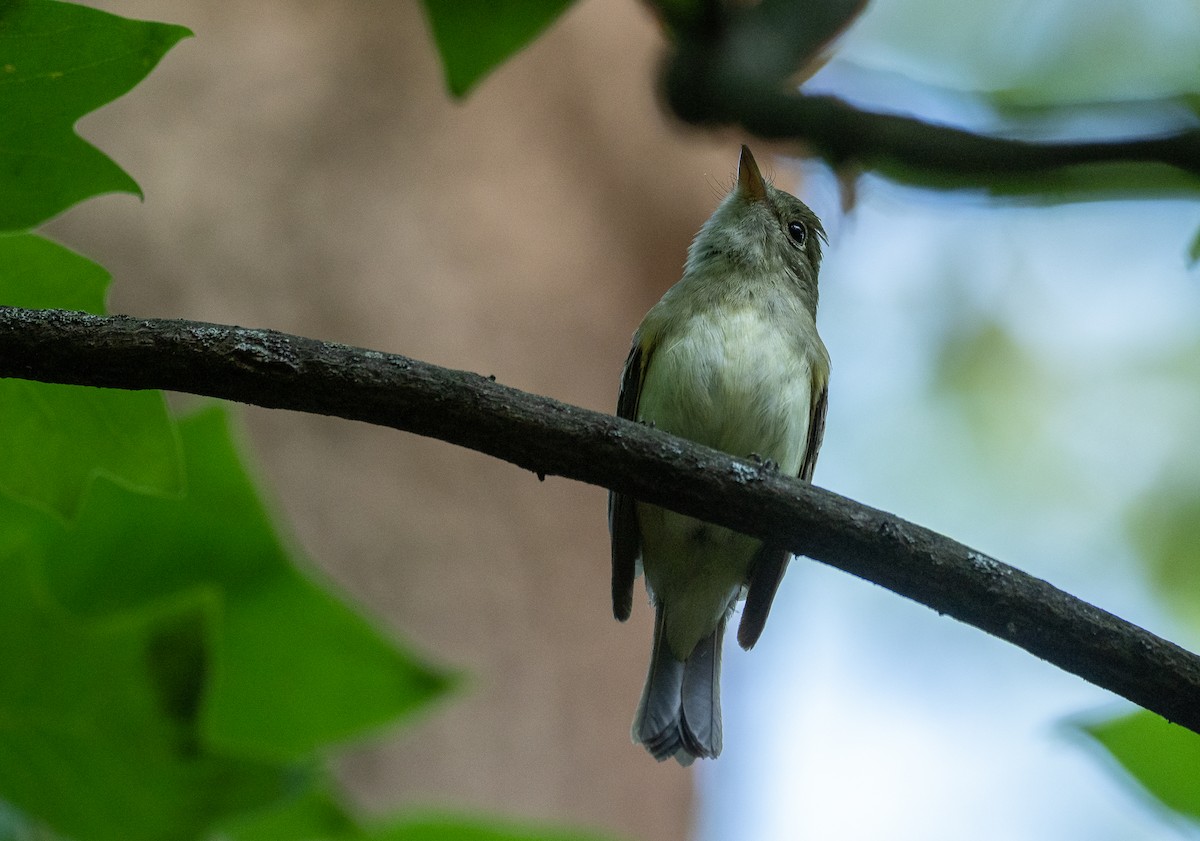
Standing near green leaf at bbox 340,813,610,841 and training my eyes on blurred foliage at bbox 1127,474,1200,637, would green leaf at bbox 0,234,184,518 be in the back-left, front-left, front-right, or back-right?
back-left

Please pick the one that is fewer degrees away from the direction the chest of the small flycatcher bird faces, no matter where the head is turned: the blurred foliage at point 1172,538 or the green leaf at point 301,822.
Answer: the green leaf

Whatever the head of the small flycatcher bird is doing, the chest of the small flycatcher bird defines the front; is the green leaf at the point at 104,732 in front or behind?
in front

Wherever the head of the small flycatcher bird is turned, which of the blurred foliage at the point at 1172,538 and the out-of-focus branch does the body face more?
the out-of-focus branch

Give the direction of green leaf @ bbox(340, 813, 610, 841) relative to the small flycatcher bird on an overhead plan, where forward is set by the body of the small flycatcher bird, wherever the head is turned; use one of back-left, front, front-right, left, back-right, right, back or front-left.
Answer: front

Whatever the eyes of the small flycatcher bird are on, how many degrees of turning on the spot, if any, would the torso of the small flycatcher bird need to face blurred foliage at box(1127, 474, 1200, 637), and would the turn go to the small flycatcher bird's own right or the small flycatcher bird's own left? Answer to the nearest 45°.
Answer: approximately 135° to the small flycatcher bird's own left

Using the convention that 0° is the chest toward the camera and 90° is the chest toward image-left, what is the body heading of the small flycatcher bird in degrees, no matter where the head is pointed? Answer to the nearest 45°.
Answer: approximately 0°

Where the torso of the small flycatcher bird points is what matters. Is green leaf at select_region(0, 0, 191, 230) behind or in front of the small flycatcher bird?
in front
